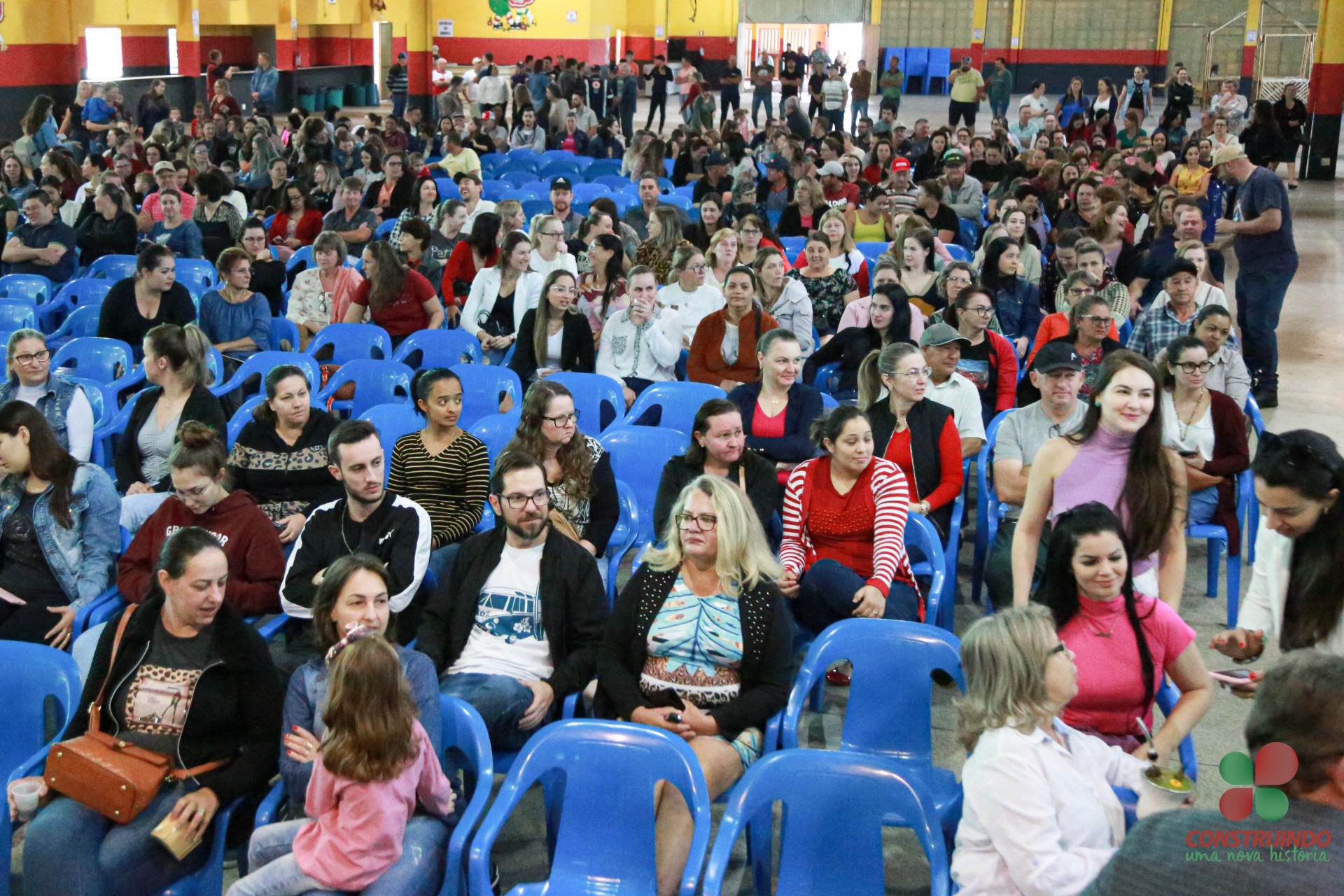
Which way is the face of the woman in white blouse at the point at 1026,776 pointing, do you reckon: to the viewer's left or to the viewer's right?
to the viewer's right

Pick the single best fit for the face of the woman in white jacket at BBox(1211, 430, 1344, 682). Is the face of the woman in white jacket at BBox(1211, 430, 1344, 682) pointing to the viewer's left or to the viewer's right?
to the viewer's left

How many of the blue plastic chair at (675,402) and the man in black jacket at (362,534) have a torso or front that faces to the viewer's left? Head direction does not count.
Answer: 0

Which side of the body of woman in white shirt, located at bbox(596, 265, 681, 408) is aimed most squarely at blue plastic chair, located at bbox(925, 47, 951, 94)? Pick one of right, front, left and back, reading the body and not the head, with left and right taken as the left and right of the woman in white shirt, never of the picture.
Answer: back

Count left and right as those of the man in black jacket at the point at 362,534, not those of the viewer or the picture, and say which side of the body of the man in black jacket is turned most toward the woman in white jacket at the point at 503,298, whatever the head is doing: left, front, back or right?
back

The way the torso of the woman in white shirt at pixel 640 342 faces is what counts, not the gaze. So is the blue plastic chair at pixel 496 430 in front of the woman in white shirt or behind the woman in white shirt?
in front

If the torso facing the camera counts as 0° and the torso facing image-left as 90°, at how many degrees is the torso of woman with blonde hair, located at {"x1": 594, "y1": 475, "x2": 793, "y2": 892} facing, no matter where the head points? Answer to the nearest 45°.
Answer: approximately 0°

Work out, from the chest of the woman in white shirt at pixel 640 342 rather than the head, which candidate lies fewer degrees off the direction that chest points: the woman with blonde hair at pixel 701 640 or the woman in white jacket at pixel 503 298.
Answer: the woman with blonde hair

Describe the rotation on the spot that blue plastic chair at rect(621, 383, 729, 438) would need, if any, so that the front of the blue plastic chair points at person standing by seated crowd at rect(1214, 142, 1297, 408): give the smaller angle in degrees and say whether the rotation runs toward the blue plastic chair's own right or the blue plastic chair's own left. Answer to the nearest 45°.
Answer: approximately 135° to the blue plastic chair's own left

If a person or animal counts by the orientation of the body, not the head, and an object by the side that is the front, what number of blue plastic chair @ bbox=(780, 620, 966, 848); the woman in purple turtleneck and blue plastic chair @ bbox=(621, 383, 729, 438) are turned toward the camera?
3

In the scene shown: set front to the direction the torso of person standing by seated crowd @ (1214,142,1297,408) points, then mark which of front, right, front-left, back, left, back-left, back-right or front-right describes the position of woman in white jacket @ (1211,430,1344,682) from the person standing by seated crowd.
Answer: left

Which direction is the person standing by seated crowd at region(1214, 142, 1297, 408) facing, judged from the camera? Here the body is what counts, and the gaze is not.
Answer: to the viewer's left

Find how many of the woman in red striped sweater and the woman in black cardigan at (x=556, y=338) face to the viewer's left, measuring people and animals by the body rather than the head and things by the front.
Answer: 0
